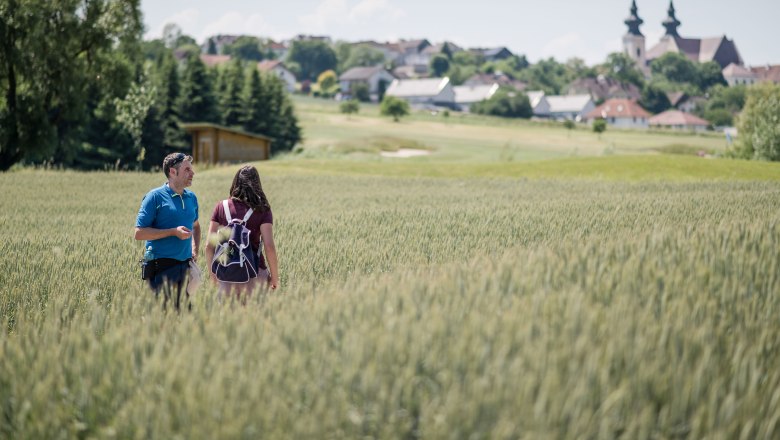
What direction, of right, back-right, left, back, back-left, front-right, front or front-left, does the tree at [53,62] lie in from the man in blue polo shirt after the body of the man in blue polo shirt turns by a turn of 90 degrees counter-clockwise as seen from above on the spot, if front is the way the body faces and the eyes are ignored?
front-left

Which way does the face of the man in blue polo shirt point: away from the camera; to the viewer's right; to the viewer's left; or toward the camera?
to the viewer's right

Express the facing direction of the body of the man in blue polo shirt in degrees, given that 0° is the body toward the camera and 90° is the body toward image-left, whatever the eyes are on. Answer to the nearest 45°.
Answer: approximately 315°
